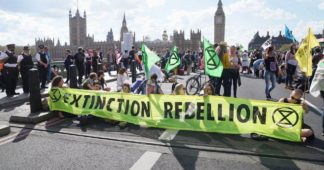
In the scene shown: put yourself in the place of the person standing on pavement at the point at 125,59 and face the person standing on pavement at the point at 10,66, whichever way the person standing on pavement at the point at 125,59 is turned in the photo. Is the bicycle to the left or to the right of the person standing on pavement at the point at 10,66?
left

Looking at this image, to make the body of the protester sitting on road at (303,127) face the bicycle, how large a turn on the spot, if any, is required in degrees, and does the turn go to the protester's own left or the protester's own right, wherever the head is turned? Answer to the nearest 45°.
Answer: approximately 90° to the protester's own right

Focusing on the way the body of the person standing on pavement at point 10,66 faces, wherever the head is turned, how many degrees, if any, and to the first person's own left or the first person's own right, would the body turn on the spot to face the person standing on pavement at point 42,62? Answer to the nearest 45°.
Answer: approximately 90° to the first person's own left

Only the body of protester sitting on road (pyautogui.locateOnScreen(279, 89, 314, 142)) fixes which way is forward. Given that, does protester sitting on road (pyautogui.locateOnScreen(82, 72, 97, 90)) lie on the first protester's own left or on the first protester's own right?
on the first protester's own right

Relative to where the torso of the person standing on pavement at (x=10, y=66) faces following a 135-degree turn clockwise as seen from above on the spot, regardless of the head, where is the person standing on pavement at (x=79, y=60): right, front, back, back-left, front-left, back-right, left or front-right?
back-right

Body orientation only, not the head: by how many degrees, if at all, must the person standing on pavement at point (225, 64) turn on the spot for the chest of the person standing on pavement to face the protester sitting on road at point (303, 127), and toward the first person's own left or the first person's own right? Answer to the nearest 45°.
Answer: approximately 180°

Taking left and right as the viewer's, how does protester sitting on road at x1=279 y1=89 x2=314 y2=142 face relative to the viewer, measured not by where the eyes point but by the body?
facing the viewer and to the left of the viewer

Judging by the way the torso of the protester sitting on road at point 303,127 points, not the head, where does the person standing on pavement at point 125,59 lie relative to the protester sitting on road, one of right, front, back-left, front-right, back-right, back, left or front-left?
right

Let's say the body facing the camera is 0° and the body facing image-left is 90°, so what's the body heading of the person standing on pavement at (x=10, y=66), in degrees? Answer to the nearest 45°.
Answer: approximately 315°
